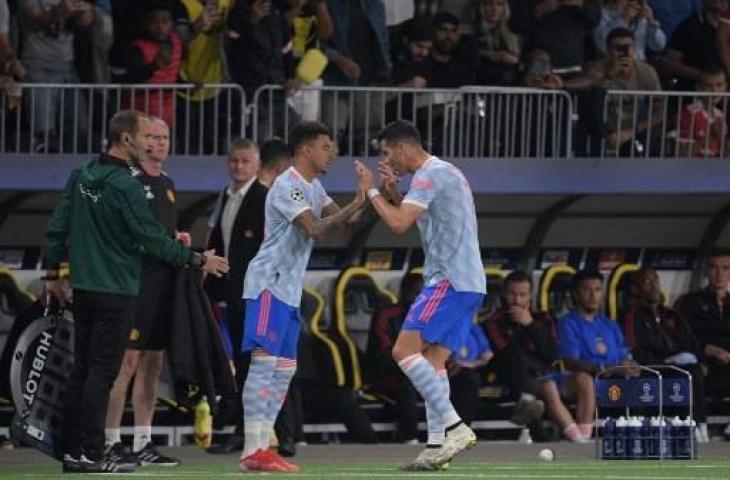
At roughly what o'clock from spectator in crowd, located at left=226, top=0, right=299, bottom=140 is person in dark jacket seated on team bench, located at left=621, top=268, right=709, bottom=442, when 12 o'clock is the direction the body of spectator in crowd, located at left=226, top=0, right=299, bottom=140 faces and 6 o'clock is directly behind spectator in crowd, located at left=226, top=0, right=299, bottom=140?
person in dark jacket seated on team bench, located at left=621, top=268, right=709, bottom=442 is roughly at 11 o'clock from spectator in crowd, located at left=226, top=0, right=299, bottom=140.

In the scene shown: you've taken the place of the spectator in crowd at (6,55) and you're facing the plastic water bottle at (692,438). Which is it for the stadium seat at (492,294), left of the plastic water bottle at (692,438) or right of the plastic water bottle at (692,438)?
left

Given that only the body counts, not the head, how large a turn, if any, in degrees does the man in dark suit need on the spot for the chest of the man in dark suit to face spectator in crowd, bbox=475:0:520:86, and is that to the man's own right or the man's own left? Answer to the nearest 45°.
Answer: approximately 180°

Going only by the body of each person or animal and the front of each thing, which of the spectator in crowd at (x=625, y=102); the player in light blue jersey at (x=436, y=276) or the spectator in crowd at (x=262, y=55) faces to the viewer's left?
the player in light blue jersey

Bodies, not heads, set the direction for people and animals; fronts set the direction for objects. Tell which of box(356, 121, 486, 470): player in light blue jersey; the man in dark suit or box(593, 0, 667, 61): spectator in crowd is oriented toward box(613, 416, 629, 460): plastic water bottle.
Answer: the spectator in crowd

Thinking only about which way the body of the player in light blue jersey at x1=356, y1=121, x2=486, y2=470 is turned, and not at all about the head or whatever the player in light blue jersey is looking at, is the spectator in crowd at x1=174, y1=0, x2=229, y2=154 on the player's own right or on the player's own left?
on the player's own right

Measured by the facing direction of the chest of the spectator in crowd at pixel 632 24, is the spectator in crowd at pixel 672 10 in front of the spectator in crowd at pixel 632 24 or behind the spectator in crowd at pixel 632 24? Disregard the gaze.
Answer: behind
